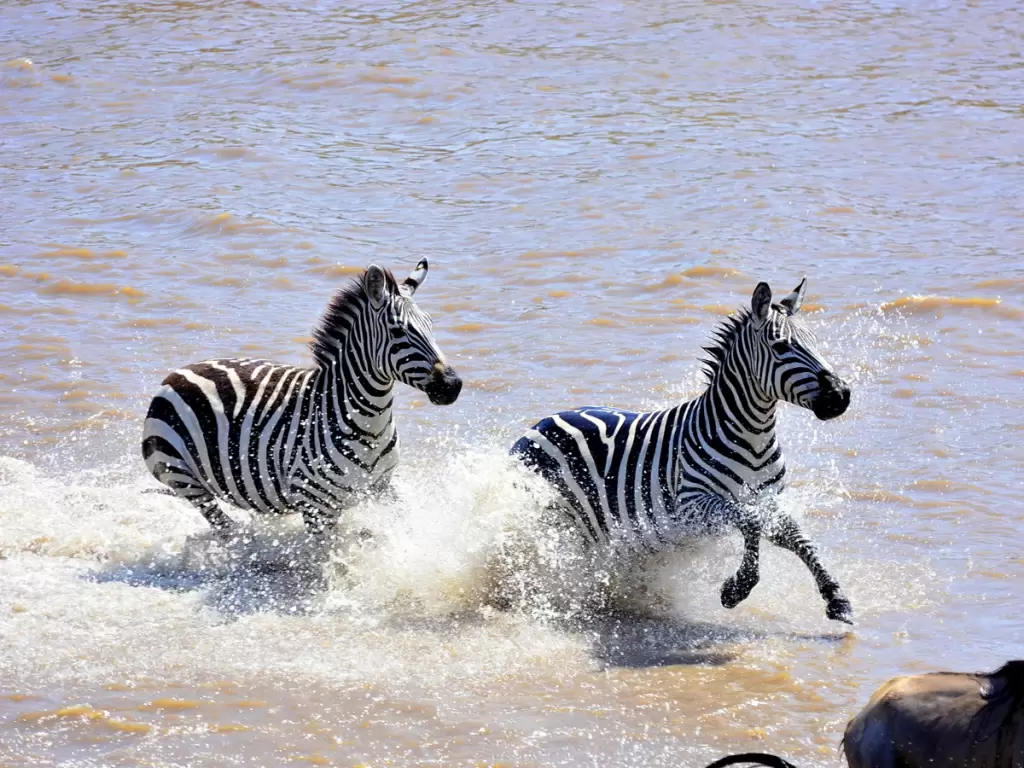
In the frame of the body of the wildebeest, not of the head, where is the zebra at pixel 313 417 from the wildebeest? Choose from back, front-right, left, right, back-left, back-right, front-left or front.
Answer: back-left

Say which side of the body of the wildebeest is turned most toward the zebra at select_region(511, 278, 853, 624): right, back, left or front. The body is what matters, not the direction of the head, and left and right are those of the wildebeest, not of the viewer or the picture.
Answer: left

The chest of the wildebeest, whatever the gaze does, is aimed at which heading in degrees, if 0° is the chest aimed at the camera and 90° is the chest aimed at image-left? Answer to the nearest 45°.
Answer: approximately 270°

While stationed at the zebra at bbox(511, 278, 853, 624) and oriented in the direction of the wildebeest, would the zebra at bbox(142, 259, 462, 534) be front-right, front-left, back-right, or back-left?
back-right

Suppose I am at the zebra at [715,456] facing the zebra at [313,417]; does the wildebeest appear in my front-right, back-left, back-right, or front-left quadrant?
back-left
